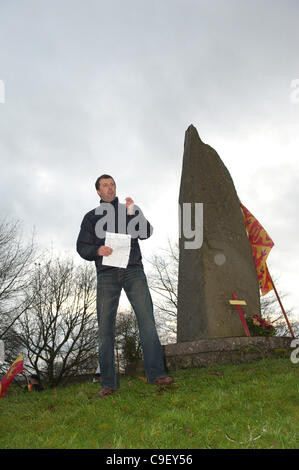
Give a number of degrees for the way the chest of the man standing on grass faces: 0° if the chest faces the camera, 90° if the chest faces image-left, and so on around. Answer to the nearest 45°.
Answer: approximately 0°

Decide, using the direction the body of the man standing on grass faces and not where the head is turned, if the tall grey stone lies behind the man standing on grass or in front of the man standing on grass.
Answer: behind

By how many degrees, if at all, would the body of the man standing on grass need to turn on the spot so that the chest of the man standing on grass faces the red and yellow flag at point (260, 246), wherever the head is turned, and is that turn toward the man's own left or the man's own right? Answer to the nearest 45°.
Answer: approximately 135° to the man's own left

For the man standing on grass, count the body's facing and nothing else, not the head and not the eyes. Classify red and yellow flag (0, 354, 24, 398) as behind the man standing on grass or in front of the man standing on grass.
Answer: behind

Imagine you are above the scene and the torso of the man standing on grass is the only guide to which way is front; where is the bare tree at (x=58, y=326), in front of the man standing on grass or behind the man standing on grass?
behind

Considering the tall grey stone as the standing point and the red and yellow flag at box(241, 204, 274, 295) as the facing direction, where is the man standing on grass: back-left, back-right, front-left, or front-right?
back-right
